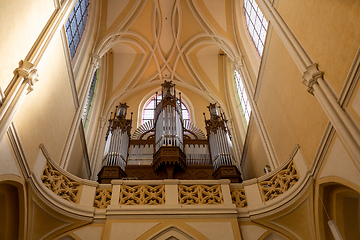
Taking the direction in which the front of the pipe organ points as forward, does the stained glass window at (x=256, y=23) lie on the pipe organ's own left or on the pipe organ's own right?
on the pipe organ's own left

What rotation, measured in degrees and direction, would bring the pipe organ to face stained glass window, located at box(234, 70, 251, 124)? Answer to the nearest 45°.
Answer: approximately 90° to its left

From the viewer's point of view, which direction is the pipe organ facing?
toward the camera

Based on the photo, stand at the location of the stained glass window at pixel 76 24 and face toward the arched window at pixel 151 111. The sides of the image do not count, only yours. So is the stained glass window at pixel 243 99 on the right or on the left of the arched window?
right

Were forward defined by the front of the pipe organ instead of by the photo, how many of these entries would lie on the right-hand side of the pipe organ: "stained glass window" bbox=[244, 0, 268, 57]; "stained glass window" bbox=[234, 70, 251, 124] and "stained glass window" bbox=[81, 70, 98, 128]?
1

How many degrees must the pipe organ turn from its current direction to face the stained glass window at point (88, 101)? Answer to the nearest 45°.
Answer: approximately 90° to its right

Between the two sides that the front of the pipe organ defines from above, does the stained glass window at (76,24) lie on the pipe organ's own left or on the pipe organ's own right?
on the pipe organ's own right
